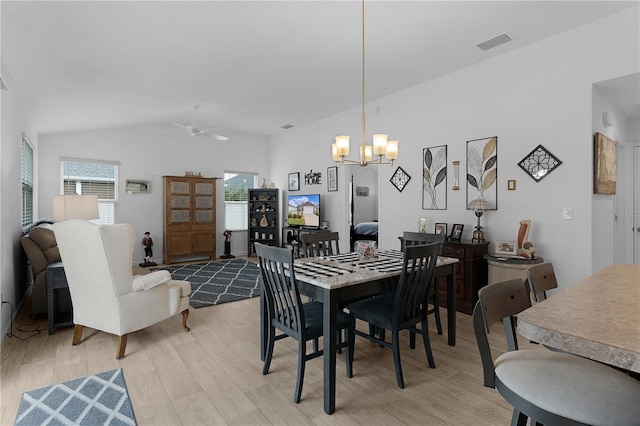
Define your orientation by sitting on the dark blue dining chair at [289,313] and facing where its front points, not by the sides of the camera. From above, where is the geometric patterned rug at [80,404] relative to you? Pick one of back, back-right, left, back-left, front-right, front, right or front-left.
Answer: back-left

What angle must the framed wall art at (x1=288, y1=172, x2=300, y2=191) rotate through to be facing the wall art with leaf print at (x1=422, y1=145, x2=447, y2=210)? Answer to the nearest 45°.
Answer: approximately 90° to its left

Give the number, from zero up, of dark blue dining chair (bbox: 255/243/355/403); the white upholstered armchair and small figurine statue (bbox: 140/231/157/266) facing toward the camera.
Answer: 1

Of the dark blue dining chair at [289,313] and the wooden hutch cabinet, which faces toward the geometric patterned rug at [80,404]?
the wooden hutch cabinet

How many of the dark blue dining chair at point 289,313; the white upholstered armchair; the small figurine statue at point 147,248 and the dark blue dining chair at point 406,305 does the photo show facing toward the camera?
1

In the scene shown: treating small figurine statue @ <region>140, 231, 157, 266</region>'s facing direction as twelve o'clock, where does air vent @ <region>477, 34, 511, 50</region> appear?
The air vent is roughly at 11 o'clock from the small figurine statue.

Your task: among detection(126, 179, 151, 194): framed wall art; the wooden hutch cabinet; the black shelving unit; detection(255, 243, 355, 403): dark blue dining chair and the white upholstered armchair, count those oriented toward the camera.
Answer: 3

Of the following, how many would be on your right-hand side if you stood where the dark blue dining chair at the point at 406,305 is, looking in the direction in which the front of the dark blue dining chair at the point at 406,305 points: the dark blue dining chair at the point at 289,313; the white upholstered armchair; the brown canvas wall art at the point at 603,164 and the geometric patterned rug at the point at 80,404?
1

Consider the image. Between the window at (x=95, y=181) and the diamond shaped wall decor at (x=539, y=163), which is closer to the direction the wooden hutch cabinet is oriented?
the diamond shaped wall decor

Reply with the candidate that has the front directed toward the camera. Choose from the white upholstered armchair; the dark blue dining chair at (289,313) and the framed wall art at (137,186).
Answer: the framed wall art

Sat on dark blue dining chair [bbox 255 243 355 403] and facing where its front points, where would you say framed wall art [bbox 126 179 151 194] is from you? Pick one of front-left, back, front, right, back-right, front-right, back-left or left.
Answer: left

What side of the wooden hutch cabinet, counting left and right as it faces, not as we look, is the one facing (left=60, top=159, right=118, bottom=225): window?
right

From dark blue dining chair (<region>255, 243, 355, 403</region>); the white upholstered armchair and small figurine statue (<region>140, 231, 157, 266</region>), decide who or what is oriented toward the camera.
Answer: the small figurine statue

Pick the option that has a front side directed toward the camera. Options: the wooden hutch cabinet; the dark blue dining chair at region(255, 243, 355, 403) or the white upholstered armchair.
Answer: the wooden hutch cabinet

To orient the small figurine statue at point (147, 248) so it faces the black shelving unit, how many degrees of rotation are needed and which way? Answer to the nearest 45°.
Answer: approximately 90° to its left

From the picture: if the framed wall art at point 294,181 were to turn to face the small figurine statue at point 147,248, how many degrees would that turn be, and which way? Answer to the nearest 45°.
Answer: approximately 45° to its right

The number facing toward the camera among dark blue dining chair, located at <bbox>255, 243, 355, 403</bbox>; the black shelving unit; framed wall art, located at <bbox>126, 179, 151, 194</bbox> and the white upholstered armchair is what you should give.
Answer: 2

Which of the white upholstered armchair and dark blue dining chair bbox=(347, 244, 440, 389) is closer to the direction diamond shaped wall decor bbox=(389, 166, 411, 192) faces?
the white upholstered armchair

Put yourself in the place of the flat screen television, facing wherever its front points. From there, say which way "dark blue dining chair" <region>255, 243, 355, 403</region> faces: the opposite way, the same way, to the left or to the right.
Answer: the opposite way
